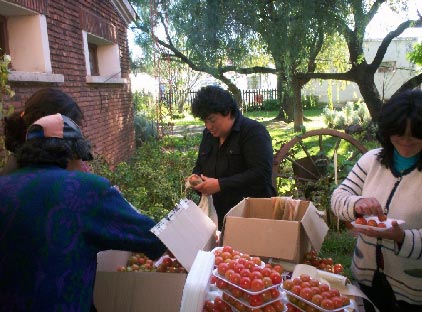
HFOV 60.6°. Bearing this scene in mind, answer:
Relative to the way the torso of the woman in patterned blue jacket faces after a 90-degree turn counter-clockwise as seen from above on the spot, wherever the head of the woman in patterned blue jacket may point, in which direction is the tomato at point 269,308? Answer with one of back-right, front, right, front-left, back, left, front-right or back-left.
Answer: back-right

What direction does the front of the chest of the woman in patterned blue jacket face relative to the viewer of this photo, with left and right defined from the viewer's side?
facing away from the viewer and to the right of the viewer

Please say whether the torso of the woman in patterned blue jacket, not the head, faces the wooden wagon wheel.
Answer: yes

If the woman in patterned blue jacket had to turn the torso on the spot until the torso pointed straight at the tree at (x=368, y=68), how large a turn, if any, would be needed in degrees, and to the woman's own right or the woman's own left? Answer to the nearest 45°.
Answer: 0° — they already face it

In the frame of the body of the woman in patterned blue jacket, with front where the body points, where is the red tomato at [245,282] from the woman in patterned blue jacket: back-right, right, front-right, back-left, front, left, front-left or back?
front-right

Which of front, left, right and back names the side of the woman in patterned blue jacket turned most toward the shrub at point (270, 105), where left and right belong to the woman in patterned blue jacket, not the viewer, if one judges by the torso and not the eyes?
front

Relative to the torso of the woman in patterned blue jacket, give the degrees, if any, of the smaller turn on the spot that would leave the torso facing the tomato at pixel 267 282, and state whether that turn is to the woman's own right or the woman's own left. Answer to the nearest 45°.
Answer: approximately 45° to the woman's own right

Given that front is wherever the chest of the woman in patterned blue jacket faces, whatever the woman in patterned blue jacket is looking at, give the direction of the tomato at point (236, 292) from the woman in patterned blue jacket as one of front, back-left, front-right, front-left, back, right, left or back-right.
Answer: front-right

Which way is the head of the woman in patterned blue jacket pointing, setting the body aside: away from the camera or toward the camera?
away from the camera

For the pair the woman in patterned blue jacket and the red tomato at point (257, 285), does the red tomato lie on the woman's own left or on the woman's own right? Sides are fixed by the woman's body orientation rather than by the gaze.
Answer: on the woman's own right
